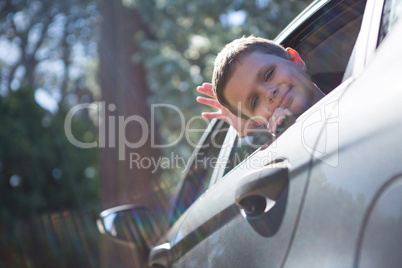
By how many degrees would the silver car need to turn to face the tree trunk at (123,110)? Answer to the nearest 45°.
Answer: approximately 45° to its right

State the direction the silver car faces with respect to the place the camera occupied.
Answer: facing away from the viewer and to the left of the viewer
